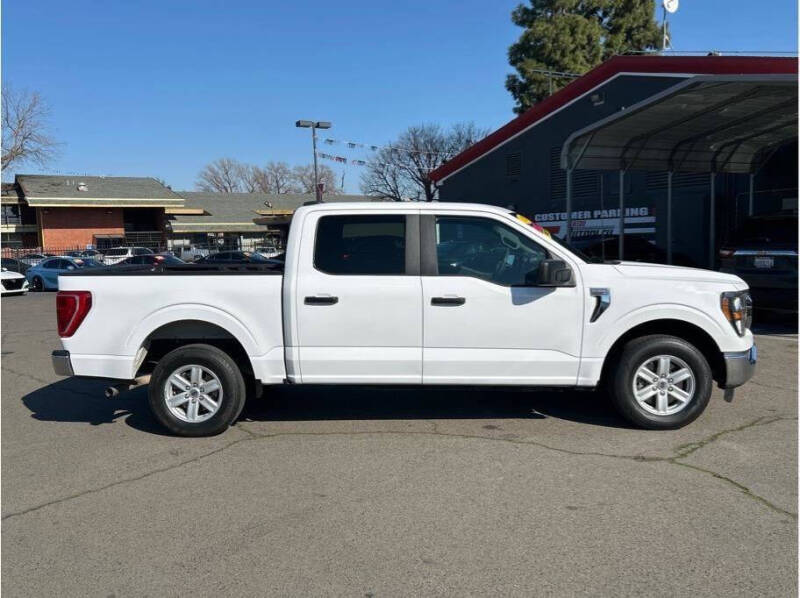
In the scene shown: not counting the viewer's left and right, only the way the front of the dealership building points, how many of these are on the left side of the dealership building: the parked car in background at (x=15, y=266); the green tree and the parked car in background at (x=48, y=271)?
0

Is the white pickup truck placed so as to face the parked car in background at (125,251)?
no

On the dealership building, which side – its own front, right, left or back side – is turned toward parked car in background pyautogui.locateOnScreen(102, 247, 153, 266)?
right

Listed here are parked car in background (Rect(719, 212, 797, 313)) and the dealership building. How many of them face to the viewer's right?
0

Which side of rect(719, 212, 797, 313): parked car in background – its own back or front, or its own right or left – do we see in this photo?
back

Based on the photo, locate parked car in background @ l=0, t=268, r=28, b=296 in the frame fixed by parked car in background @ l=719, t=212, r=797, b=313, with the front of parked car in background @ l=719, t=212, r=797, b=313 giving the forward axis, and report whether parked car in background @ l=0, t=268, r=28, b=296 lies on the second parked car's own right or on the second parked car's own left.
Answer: on the second parked car's own left

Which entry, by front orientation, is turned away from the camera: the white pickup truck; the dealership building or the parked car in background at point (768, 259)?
the parked car in background

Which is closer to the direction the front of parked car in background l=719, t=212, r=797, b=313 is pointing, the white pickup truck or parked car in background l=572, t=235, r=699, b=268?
the parked car in background

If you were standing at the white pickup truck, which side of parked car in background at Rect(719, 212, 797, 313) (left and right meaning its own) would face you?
back

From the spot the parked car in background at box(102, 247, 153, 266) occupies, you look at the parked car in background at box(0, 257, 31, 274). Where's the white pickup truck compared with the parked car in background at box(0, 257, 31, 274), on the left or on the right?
left

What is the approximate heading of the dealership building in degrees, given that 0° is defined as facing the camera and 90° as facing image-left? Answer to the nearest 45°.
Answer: approximately 45°

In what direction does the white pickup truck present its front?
to the viewer's right

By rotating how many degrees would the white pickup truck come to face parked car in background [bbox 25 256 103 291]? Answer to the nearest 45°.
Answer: approximately 135° to its left
